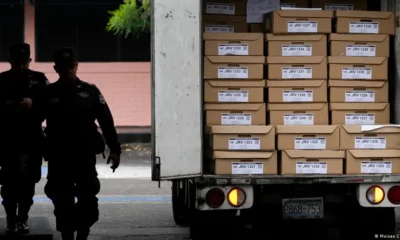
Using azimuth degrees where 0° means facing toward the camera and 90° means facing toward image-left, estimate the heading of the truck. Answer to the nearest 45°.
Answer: approximately 180°

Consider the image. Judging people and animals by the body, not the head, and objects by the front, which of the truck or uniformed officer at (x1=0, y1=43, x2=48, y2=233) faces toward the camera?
the uniformed officer

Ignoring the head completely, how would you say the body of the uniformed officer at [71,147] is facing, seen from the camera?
toward the camera

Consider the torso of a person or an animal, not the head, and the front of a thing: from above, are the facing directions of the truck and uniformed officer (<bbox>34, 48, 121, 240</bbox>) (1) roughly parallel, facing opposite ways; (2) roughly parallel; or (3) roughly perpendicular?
roughly parallel, facing opposite ways

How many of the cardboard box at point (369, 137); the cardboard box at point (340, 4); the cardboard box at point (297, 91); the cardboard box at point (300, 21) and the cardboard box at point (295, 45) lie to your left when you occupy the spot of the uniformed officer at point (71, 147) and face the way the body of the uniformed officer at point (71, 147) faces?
5

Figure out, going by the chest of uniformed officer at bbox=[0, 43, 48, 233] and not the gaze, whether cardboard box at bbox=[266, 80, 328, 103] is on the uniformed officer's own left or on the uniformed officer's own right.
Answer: on the uniformed officer's own left

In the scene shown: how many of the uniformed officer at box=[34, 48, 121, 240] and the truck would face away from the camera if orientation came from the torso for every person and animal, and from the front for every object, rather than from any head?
1

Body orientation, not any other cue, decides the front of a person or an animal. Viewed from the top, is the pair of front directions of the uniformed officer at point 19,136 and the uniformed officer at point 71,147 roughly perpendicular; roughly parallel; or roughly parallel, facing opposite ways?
roughly parallel

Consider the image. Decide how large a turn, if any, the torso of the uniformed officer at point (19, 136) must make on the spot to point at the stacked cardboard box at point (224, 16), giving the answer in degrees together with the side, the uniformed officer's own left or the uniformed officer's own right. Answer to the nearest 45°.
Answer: approximately 90° to the uniformed officer's own left

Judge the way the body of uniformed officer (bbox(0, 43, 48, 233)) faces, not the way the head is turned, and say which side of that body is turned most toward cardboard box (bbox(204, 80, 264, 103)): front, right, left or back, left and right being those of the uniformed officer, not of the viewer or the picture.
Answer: left

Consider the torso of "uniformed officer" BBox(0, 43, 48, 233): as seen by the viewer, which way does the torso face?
toward the camera

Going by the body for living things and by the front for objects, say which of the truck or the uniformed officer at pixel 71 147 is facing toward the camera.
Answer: the uniformed officer

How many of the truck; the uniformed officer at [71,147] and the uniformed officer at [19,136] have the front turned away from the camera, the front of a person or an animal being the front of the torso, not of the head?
1

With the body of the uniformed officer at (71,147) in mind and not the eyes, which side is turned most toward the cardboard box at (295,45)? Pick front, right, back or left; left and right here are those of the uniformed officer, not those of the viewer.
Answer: left

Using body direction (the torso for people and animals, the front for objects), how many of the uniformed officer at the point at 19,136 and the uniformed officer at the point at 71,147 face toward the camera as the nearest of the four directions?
2

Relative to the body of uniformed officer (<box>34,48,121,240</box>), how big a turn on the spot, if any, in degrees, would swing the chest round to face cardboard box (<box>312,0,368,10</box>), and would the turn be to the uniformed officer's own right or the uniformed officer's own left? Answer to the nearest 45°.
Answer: approximately 90° to the uniformed officer's own left

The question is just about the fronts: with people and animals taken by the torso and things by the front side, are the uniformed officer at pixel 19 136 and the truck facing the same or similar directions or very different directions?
very different directions

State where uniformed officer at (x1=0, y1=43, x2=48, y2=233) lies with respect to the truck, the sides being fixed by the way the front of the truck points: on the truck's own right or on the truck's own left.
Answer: on the truck's own left
